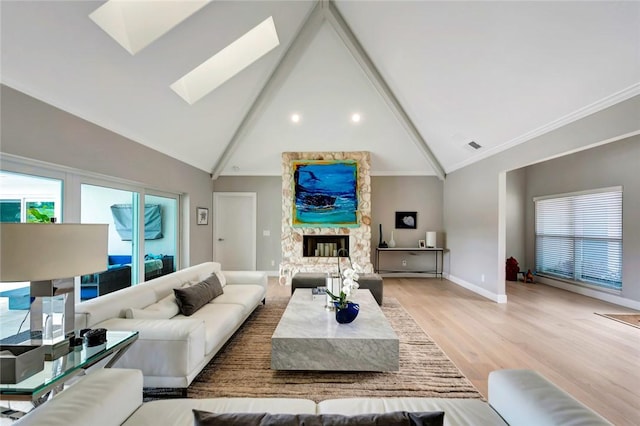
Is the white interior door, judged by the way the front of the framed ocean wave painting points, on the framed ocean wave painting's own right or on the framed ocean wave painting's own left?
on the framed ocean wave painting's own right

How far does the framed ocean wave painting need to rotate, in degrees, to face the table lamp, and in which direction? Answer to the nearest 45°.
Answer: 0° — it already faces it

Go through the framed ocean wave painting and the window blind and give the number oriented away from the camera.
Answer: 0

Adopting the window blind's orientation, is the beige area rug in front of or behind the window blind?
in front

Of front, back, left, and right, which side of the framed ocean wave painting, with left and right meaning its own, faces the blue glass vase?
front

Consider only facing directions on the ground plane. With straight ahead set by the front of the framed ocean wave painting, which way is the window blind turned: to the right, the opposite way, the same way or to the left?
to the right

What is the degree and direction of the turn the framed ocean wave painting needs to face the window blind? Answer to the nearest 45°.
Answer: approximately 90° to its left

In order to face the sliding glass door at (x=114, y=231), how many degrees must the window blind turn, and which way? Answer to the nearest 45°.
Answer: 0° — it already faces it

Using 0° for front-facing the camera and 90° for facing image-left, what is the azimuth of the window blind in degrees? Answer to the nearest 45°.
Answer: approximately 45°

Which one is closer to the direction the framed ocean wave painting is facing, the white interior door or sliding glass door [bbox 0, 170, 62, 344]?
the sliding glass door

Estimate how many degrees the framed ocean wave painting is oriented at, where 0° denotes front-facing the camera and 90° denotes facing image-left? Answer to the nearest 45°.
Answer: approximately 0°

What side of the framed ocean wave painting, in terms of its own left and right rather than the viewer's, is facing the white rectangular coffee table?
front

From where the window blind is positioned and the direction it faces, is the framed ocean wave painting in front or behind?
in front

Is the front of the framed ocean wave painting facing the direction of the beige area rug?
yes

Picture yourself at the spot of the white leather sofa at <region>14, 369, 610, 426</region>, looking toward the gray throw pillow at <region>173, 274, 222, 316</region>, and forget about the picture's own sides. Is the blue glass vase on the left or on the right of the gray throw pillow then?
right
